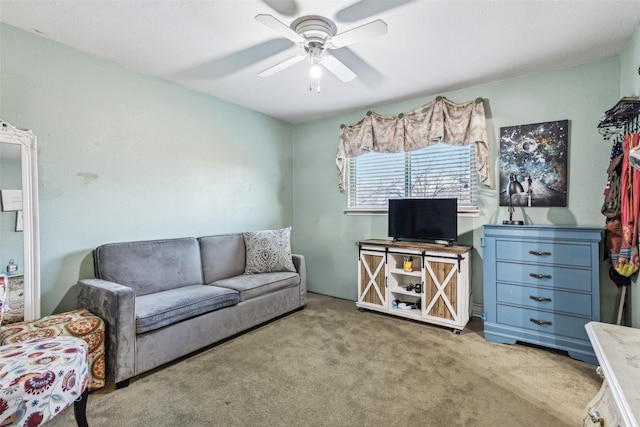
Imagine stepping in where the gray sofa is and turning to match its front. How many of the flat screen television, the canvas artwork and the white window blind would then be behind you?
0

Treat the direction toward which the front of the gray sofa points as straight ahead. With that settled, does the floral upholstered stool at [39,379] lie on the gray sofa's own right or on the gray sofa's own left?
on the gray sofa's own right

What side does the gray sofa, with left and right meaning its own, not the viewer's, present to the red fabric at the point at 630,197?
front

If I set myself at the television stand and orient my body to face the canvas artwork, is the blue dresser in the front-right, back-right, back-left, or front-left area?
front-right

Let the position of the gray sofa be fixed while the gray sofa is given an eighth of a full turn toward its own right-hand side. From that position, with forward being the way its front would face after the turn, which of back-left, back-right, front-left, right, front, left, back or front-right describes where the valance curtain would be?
left

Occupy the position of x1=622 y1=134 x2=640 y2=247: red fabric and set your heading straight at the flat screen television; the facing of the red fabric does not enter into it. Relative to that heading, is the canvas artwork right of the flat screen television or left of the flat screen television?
right

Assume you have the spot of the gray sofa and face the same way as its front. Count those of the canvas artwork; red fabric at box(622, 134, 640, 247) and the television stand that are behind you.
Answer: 0

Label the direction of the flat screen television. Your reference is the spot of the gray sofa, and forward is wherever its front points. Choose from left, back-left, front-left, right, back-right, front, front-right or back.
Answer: front-left

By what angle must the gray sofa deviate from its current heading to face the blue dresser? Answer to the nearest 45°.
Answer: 0° — it already faces it

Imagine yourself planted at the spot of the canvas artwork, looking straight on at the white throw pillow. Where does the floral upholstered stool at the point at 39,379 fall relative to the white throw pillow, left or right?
left

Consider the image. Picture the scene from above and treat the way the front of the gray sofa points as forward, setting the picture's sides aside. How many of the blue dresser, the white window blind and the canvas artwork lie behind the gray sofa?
0
